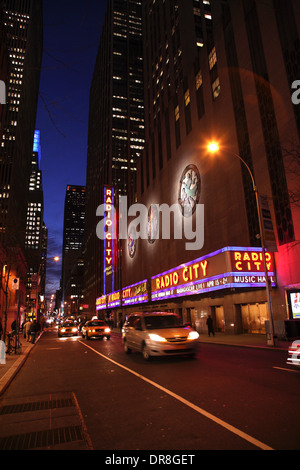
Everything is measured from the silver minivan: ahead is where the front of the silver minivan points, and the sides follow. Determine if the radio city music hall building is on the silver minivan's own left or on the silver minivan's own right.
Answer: on the silver minivan's own left

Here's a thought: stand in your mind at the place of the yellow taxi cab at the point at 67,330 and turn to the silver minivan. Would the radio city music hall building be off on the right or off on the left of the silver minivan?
left

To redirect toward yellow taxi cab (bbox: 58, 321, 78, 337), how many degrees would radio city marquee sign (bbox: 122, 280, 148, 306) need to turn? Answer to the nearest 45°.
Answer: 0° — it already faces it

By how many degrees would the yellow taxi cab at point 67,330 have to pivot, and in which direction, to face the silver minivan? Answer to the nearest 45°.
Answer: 0° — it already faces it

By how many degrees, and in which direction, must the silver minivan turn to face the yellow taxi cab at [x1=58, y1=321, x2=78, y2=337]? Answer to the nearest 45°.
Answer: approximately 180°

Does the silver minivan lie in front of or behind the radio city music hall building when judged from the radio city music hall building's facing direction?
in front

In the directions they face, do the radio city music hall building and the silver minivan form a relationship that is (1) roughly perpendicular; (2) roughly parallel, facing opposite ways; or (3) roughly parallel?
roughly perpendicular

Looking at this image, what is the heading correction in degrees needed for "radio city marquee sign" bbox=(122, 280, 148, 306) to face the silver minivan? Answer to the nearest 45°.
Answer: approximately 45° to its left

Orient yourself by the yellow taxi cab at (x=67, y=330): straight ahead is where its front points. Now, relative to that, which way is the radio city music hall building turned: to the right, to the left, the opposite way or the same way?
to the right
